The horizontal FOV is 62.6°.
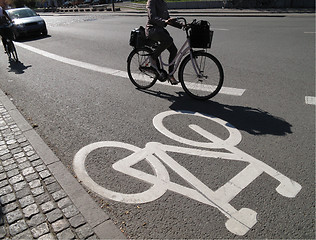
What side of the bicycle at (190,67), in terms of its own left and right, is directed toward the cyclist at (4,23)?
back

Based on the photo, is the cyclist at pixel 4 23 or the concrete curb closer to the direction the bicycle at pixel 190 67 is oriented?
the concrete curb

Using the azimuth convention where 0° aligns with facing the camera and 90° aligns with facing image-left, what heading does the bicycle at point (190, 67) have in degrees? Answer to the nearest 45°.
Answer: approximately 315°

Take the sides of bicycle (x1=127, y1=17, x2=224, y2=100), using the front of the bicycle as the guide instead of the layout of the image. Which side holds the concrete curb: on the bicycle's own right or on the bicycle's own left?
on the bicycle's own right
